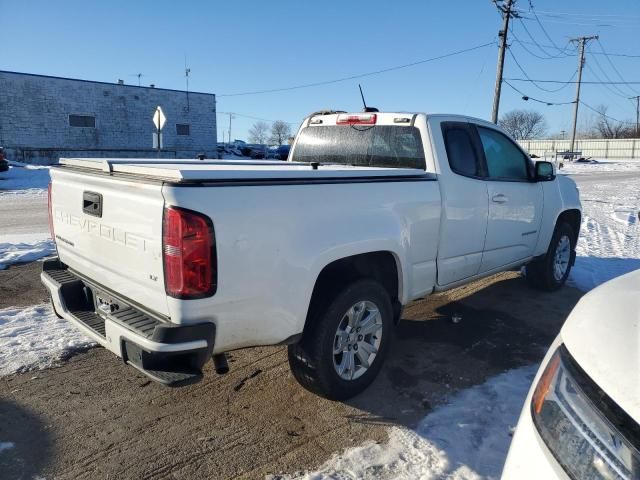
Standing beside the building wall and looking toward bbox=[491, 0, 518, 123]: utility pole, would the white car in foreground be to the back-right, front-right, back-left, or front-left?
front-right

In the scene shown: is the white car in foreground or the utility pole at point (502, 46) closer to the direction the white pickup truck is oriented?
the utility pole

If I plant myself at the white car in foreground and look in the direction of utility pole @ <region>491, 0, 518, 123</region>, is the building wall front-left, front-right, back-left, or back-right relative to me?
front-left

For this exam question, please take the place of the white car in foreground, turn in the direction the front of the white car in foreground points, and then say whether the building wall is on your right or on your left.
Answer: on your right

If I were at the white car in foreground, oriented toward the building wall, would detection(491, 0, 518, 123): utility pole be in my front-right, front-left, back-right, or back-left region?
front-right

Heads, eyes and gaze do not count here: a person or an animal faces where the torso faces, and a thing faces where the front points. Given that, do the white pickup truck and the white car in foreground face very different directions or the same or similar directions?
very different directions

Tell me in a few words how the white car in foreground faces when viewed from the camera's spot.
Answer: facing the viewer and to the left of the viewer

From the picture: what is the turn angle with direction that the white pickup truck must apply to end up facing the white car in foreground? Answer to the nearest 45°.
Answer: approximately 90° to its right

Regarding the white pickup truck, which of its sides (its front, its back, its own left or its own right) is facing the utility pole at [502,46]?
front

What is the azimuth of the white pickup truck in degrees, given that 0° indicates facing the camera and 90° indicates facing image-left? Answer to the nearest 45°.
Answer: approximately 225°

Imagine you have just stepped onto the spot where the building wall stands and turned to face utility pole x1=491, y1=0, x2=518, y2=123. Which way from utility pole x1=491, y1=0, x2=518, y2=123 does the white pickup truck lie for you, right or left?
right

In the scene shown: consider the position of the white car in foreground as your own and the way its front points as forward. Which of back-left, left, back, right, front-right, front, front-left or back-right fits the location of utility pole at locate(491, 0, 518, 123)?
back-right
